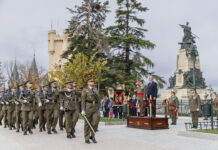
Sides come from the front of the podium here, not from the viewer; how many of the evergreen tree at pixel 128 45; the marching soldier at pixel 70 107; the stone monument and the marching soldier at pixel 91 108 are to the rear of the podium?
2

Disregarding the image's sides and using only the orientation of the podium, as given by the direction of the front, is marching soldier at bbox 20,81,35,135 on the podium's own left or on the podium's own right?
on the podium's own right

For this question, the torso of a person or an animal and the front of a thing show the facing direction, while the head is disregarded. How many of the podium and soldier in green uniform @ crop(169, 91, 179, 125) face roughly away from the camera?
0

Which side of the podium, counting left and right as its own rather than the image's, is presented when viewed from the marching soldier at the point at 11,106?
right

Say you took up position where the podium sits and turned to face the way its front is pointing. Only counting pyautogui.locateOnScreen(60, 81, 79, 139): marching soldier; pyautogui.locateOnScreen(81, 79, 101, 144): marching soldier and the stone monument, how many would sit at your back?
1

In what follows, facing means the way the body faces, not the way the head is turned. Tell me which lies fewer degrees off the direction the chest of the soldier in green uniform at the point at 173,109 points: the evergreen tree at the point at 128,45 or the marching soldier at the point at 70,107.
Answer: the marching soldier

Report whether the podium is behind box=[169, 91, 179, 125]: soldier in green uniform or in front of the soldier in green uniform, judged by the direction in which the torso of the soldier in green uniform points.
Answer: in front

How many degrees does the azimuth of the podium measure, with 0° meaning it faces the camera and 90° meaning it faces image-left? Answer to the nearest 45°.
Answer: approximately 0°

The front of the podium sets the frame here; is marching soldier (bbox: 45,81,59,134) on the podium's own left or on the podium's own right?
on the podium's own right

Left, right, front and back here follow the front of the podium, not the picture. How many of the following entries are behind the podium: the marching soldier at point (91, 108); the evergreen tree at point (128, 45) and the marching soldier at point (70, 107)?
1

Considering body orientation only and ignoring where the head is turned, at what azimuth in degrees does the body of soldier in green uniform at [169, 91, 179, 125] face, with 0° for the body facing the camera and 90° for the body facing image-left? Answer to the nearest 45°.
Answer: approximately 45°
